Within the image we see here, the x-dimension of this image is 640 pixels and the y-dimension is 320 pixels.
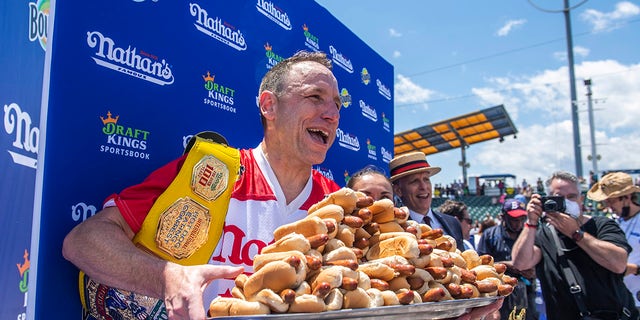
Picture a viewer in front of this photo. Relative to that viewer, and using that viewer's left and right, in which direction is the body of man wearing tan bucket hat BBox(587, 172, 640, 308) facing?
facing to the left of the viewer

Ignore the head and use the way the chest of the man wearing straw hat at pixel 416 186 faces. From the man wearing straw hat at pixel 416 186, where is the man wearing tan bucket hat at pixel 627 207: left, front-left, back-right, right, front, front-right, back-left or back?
left

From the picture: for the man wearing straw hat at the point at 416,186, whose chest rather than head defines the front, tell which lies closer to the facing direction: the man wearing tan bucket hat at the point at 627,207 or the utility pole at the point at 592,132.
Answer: the man wearing tan bucket hat

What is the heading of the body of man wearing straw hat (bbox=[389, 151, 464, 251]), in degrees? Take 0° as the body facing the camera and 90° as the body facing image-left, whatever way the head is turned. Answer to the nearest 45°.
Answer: approximately 315°

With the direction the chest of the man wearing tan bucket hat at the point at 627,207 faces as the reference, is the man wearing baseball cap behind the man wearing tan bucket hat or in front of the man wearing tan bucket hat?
in front

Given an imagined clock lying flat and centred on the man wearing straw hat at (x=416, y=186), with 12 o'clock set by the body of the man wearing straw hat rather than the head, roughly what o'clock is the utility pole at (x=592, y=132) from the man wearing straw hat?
The utility pole is roughly at 8 o'clock from the man wearing straw hat.

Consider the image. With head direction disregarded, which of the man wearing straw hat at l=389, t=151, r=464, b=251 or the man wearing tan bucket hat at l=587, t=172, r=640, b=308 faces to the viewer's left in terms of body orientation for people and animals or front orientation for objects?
the man wearing tan bucket hat at l=587, t=172, r=640, b=308

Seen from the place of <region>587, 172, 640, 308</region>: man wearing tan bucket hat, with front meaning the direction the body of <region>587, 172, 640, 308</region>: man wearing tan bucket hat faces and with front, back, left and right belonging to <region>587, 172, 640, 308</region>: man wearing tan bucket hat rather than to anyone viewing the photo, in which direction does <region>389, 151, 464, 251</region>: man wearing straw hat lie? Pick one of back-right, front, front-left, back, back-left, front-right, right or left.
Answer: front-left

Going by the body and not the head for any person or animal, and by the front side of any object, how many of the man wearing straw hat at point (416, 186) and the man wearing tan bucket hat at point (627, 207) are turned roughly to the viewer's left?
1

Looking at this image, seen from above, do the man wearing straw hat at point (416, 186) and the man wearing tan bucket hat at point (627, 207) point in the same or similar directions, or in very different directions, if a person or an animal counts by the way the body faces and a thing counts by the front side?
very different directions

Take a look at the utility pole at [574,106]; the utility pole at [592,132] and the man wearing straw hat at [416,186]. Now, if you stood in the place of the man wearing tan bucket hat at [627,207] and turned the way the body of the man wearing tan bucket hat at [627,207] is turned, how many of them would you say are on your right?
2

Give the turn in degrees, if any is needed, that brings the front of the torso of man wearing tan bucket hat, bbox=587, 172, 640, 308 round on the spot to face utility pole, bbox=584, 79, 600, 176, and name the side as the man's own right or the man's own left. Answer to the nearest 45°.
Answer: approximately 90° to the man's own right
